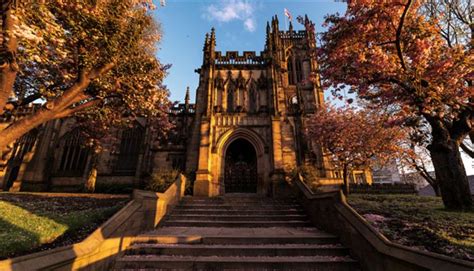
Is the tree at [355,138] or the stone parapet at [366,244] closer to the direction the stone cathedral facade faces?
the stone parapet

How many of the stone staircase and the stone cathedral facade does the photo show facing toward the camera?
2

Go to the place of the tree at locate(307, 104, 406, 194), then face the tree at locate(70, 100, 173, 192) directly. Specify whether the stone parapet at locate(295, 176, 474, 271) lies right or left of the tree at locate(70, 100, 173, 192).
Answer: left

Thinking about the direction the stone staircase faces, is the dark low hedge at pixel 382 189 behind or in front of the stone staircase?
behind

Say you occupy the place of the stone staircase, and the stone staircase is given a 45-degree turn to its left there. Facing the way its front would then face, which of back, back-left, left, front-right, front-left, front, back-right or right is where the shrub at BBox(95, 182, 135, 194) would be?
back

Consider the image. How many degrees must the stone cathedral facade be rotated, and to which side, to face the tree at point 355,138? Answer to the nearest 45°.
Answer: approximately 45° to its left

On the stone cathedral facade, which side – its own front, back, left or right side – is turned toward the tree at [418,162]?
left

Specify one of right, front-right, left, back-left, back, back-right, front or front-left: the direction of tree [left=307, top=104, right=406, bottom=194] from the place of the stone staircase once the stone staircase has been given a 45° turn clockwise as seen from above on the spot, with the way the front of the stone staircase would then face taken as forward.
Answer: back

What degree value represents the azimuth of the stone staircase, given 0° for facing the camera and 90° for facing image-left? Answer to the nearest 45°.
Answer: approximately 0°

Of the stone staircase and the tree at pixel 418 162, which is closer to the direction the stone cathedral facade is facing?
the stone staircase

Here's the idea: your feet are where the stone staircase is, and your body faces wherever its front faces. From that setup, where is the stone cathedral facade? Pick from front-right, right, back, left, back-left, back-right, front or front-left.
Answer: back

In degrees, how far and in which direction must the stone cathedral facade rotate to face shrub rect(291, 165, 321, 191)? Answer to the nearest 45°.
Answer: approximately 45° to its left
